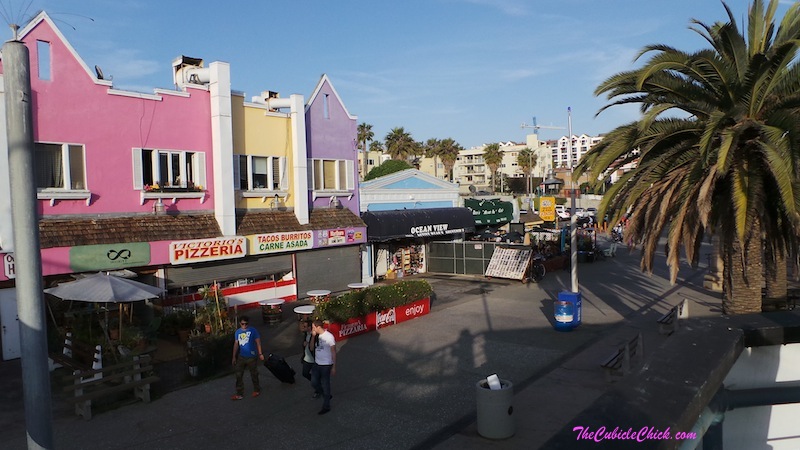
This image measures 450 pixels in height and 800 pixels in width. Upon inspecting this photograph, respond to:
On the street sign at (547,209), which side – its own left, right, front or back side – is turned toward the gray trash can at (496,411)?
front

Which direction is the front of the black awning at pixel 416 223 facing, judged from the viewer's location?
facing the viewer and to the right of the viewer

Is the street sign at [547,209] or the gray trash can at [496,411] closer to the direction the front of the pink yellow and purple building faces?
the gray trash can

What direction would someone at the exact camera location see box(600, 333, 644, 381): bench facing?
facing away from the viewer and to the left of the viewer

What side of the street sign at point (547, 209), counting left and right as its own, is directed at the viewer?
front

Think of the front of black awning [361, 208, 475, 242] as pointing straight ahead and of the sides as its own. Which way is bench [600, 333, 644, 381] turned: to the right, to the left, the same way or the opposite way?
the opposite way

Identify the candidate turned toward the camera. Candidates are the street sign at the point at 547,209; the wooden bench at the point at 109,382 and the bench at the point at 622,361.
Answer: the street sign

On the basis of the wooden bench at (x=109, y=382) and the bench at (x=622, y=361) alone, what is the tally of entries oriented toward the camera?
0

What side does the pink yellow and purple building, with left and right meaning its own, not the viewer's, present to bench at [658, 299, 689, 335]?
front

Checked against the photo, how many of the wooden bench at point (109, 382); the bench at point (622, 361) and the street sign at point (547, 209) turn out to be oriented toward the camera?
1

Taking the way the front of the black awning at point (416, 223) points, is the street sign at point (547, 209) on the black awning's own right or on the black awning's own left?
on the black awning's own left

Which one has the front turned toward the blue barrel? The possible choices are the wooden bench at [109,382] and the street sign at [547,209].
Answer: the street sign

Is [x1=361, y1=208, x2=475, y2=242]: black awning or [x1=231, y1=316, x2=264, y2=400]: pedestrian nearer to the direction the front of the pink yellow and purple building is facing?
the pedestrian

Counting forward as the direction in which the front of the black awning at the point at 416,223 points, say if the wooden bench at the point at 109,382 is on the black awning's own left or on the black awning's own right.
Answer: on the black awning's own right

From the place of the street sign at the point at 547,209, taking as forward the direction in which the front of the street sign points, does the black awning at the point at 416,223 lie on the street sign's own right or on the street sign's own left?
on the street sign's own right

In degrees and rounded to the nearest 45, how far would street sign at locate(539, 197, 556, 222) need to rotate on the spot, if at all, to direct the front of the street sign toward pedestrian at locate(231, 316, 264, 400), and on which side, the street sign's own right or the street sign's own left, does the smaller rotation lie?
0° — it already faces them
